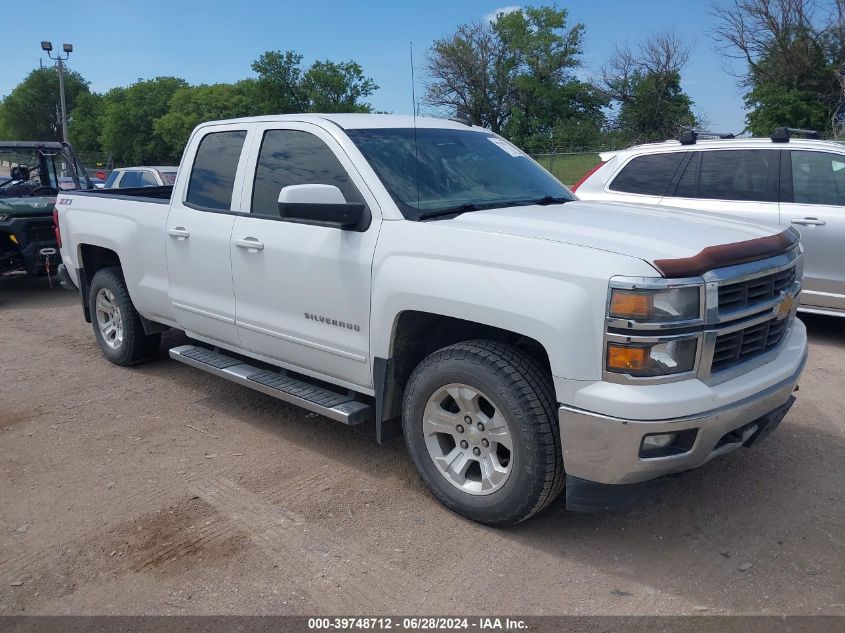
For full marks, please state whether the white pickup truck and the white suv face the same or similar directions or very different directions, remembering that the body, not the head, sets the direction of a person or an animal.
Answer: same or similar directions

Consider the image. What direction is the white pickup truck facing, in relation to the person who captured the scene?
facing the viewer and to the right of the viewer

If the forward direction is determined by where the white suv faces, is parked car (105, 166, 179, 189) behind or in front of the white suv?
behind

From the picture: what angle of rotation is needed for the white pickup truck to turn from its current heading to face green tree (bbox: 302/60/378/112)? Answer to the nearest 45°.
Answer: approximately 135° to its left

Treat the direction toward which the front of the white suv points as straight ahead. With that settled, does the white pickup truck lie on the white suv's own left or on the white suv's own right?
on the white suv's own right

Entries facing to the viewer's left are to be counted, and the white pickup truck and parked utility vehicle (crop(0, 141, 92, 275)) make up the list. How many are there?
0

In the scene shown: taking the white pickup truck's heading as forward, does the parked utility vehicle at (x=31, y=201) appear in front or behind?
behind

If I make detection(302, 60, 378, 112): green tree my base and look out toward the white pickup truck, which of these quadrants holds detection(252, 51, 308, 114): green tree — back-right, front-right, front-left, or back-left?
back-right

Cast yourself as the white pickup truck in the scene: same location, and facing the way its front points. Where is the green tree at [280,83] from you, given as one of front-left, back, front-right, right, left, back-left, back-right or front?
back-left

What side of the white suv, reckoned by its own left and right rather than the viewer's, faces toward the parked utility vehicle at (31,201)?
back

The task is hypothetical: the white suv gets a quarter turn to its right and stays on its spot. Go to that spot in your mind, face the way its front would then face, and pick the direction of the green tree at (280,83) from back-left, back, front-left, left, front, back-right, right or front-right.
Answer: back-right

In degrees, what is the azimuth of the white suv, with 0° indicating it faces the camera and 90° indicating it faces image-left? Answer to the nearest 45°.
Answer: approximately 270°

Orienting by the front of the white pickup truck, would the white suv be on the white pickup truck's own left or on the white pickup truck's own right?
on the white pickup truck's own left

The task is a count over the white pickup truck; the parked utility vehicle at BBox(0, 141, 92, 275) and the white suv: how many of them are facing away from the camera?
0
